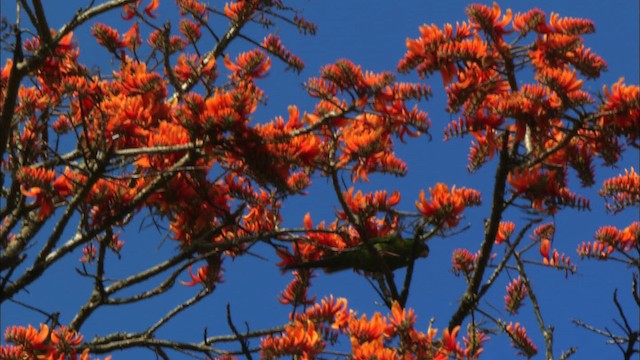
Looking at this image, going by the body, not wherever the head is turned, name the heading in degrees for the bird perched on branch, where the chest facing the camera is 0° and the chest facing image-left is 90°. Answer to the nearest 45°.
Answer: approximately 270°
